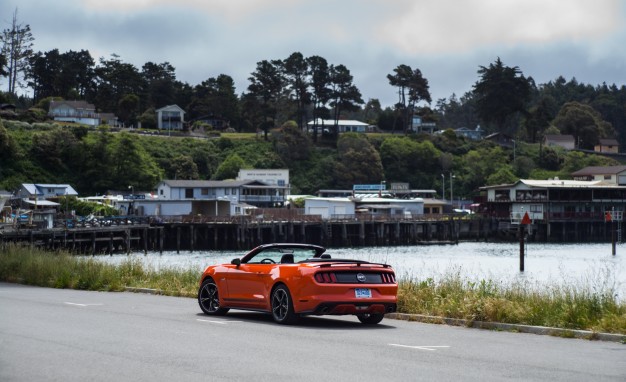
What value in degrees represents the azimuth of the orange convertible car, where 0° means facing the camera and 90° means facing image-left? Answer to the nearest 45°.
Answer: approximately 135°
